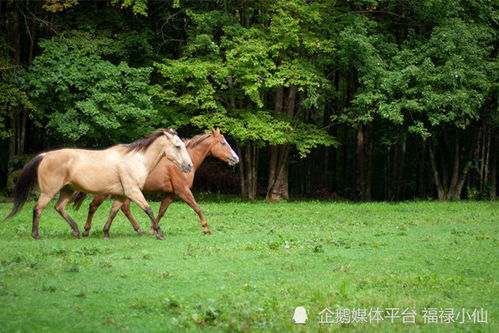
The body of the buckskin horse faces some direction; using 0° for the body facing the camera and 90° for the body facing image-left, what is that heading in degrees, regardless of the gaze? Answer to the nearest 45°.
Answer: approximately 270°
